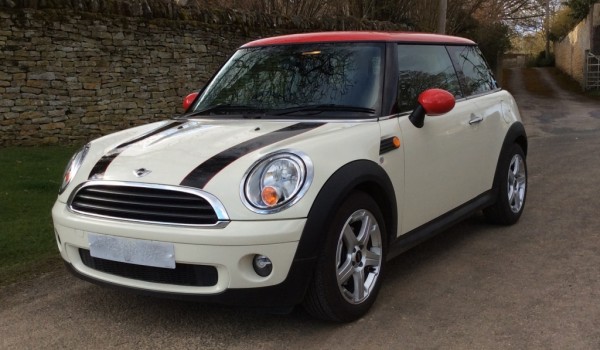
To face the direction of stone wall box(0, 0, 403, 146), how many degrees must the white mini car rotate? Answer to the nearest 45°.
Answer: approximately 90° to its right

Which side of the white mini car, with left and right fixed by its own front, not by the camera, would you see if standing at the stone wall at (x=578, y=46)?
back

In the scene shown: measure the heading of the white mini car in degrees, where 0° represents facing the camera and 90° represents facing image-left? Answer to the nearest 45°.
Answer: approximately 45°
